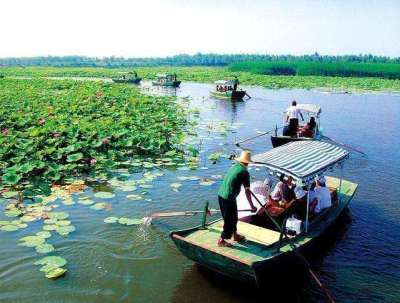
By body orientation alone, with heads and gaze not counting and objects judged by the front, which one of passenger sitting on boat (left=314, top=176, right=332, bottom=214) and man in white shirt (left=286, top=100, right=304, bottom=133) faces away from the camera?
the man in white shirt

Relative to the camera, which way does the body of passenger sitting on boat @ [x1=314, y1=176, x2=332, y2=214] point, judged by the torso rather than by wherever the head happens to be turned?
to the viewer's left

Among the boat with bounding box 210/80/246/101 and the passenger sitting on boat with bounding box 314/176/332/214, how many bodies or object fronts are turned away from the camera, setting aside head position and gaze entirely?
0

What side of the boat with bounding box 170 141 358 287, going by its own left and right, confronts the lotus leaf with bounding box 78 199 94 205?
left

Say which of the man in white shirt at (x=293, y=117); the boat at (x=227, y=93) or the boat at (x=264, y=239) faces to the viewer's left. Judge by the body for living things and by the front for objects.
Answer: the boat at (x=227, y=93)

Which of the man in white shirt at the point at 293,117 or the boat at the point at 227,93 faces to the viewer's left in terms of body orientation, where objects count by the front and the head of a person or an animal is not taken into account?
the boat

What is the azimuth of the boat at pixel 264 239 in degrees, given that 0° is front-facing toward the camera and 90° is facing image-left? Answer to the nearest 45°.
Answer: approximately 225°

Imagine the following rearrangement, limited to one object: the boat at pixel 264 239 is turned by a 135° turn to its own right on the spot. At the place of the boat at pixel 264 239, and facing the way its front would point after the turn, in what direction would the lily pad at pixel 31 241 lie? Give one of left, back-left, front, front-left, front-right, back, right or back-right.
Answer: right

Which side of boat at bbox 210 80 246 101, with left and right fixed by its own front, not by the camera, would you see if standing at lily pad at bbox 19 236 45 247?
left

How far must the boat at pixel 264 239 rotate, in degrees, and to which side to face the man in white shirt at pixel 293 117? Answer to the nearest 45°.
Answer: approximately 45° to its left

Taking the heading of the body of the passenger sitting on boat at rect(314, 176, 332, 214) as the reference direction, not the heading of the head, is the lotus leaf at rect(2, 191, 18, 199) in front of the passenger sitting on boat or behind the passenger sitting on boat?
in front

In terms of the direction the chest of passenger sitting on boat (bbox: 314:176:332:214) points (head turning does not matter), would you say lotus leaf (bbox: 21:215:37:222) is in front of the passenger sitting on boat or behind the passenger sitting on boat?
in front

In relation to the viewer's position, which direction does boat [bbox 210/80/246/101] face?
facing to the left of the viewer

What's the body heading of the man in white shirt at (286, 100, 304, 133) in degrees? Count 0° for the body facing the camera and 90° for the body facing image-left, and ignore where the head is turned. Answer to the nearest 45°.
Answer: approximately 180°
